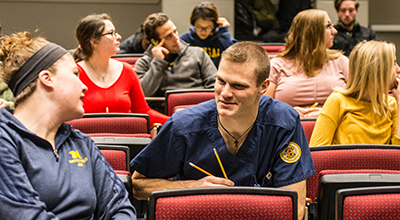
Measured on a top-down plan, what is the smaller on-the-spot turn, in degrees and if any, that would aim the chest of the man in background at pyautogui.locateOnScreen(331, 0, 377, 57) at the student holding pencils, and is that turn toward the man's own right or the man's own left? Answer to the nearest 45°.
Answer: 0° — they already face them

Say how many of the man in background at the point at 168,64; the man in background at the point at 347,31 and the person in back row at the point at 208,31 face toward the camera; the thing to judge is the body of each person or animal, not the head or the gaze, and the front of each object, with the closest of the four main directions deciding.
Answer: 3

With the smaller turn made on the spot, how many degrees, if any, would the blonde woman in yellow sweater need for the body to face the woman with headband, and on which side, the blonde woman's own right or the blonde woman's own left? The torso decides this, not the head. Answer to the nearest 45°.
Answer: approximately 90° to the blonde woman's own right

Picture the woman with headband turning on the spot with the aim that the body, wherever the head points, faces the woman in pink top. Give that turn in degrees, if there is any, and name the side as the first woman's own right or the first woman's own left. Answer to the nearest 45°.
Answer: approximately 90° to the first woman's own left

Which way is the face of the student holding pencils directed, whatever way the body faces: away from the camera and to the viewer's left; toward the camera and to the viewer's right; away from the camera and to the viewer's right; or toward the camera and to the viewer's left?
toward the camera and to the viewer's left

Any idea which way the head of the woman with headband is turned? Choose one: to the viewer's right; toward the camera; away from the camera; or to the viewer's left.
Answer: to the viewer's right

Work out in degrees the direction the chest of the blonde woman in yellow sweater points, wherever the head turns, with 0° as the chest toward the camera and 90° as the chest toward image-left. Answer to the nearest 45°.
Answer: approximately 315°

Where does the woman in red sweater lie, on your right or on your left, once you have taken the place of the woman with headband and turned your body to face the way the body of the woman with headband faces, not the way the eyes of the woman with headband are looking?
on your left

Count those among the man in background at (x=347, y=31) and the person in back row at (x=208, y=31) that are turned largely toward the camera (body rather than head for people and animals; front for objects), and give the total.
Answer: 2
